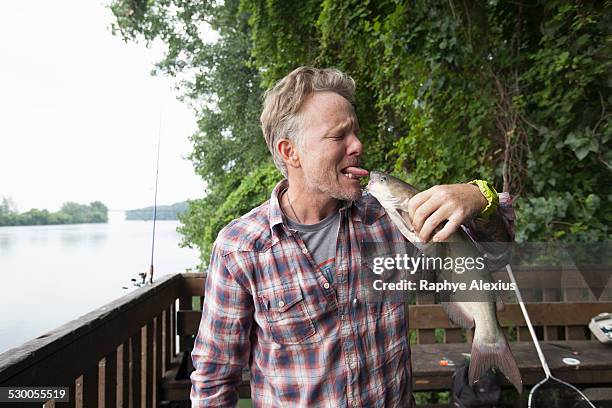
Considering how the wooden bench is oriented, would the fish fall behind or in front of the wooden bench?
in front

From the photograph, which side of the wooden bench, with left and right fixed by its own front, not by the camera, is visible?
front

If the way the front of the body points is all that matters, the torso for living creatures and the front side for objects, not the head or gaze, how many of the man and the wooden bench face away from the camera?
0

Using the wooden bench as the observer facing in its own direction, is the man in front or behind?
in front
